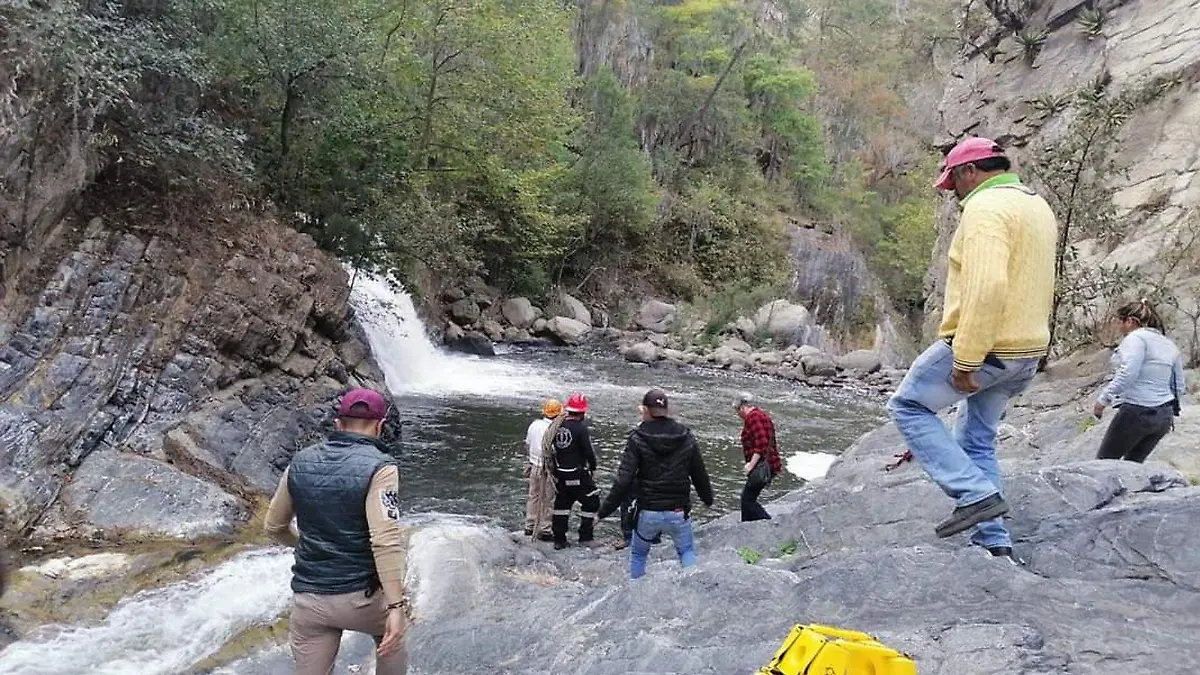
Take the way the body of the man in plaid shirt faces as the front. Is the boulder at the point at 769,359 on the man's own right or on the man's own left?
on the man's own right

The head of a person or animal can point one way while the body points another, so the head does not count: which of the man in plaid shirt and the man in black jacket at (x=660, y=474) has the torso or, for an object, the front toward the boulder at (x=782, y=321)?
the man in black jacket

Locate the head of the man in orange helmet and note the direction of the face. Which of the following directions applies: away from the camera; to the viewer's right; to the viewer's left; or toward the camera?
away from the camera

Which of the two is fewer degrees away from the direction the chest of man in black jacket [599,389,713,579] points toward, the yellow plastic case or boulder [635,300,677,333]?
the boulder

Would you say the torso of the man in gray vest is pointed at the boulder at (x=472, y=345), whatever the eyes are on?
yes

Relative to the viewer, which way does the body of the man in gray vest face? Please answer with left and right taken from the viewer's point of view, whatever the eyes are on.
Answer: facing away from the viewer

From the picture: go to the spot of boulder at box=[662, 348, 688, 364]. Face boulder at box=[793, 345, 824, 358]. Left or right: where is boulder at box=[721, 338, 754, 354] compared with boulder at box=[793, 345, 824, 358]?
left

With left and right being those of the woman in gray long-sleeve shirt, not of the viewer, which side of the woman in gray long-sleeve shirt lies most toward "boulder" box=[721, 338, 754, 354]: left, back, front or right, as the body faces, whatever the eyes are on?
front

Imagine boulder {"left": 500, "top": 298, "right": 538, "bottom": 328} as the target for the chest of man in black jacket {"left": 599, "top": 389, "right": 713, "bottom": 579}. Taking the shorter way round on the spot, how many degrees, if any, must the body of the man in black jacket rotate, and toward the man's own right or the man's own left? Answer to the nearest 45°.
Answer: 0° — they already face it

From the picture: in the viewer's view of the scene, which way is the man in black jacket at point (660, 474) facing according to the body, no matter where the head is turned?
away from the camera

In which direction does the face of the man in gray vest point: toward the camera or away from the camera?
away from the camera

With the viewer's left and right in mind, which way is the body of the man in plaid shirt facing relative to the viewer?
facing to the left of the viewer

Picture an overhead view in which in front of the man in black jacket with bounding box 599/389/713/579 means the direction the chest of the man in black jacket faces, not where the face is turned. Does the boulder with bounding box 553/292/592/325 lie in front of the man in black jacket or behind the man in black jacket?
in front
